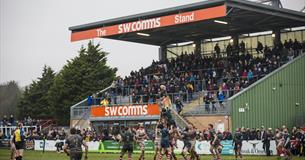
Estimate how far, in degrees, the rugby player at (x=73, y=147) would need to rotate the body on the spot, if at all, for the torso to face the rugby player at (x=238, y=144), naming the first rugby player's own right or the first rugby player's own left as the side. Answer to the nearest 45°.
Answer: approximately 45° to the first rugby player's own right

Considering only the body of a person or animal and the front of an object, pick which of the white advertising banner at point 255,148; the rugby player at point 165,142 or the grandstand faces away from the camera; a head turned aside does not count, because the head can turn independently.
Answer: the rugby player

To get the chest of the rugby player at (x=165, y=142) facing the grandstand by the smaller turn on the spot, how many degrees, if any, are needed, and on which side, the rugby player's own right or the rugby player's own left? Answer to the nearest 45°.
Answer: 0° — they already face it

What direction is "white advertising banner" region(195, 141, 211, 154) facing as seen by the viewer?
toward the camera

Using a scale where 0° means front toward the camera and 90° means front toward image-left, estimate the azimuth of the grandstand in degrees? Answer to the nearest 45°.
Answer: approximately 45°

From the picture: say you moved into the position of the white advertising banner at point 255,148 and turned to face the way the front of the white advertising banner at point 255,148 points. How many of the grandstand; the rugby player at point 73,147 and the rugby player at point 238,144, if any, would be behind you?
1

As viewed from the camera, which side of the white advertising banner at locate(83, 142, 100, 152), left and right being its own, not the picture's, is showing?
front

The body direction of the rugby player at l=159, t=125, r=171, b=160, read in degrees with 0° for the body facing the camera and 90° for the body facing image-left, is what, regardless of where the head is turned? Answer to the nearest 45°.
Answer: approximately 180°

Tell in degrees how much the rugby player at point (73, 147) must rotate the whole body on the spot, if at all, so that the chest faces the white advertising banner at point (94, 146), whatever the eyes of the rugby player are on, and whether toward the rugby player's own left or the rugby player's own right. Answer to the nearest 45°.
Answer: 0° — they already face it

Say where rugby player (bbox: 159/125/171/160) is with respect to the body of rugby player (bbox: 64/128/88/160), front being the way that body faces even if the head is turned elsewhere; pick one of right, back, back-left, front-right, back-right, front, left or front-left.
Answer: front-right

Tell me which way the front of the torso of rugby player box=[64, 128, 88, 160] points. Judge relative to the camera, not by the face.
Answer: away from the camera

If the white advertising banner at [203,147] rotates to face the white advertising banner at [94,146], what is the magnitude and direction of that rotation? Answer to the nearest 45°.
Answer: approximately 135° to its right

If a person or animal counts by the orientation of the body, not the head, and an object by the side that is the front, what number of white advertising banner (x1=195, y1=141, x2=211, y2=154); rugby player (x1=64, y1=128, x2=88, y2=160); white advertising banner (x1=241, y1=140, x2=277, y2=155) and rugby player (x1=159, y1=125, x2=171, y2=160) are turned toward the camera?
2

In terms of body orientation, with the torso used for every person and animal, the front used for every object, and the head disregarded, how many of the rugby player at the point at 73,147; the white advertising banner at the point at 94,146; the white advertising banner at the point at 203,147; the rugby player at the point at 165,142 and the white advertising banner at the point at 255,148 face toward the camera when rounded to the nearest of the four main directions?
3

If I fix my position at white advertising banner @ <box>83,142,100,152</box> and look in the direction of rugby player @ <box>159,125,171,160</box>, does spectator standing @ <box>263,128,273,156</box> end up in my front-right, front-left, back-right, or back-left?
front-left
